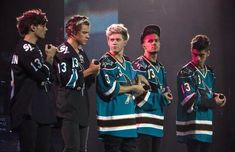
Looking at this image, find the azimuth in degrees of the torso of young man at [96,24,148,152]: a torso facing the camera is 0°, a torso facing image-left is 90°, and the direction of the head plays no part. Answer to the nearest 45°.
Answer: approximately 315°

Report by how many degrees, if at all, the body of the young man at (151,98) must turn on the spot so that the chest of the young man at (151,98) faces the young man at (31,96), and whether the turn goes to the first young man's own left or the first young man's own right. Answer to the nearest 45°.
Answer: approximately 90° to the first young man's own right

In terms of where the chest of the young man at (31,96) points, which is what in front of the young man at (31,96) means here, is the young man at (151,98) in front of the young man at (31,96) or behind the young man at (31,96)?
in front

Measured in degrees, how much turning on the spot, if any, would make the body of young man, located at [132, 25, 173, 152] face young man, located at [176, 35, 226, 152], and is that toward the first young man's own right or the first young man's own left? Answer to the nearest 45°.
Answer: approximately 90° to the first young man's own left

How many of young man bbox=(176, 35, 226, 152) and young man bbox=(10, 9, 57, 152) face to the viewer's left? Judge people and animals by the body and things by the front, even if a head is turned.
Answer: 0

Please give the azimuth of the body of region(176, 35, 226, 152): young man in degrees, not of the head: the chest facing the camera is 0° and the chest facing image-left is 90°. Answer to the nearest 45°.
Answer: approximately 315°

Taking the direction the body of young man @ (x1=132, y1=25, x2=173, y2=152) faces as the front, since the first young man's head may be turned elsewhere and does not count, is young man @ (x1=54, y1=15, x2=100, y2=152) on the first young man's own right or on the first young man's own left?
on the first young man's own right

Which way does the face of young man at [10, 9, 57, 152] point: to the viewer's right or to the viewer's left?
to the viewer's right

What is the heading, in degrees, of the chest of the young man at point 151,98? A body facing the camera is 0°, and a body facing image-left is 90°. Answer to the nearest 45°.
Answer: approximately 315°

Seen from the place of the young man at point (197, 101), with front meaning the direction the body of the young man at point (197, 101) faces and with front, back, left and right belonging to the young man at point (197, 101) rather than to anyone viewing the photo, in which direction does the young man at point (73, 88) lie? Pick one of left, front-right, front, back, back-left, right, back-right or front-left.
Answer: right

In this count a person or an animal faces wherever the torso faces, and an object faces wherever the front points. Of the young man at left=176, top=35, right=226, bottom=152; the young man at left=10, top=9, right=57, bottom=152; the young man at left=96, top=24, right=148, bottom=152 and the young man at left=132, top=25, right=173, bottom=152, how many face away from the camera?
0
